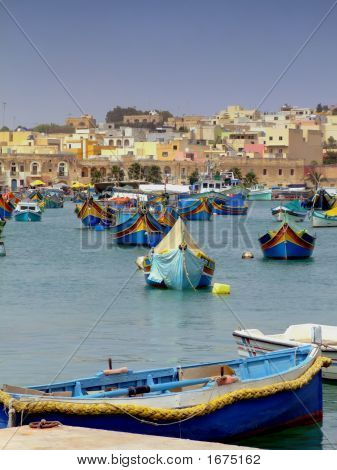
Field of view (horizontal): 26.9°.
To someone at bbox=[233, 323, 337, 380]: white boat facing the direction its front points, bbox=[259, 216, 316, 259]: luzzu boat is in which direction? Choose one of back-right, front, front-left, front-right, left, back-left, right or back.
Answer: right

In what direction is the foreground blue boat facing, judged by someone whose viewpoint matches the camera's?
facing to the right of the viewer

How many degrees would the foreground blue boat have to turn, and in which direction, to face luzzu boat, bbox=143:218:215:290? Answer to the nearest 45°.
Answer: approximately 90° to its left

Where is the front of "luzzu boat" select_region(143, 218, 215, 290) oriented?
toward the camera

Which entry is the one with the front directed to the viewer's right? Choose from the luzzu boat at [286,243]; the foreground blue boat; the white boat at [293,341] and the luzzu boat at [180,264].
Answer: the foreground blue boat

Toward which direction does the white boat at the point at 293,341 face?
to the viewer's left

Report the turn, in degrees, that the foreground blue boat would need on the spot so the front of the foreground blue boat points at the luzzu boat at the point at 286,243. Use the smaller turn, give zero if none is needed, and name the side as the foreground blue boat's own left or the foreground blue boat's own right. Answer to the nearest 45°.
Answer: approximately 90° to the foreground blue boat's own left

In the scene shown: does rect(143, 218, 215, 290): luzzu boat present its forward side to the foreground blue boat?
yes

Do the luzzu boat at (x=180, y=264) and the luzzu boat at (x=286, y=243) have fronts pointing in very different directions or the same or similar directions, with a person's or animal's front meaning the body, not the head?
same or similar directions

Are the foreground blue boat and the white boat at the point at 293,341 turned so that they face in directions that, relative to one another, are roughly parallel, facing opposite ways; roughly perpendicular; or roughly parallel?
roughly parallel, facing opposite ways
